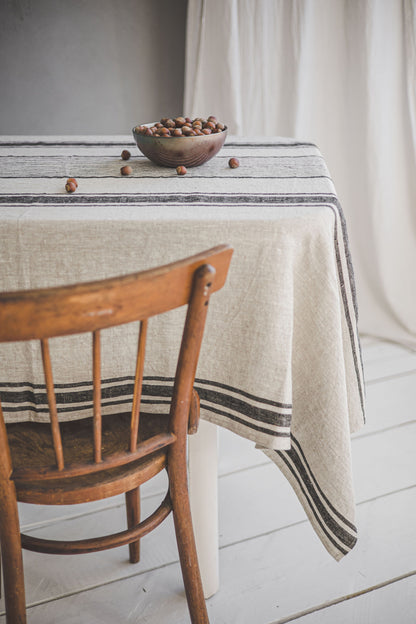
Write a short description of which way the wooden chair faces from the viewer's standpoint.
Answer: facing away from the viewer and to the left of the viewer

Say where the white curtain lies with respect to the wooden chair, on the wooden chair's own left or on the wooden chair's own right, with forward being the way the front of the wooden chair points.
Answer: on the wooden chair's own right
